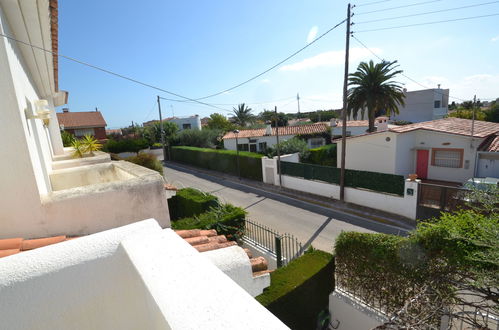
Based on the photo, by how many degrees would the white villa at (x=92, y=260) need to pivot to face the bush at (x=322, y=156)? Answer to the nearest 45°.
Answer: approximately 45° to its left

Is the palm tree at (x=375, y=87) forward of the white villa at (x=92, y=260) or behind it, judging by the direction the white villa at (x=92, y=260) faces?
forward

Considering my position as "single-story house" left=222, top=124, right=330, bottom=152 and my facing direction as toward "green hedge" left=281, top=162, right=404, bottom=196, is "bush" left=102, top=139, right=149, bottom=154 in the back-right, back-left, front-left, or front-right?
back-right

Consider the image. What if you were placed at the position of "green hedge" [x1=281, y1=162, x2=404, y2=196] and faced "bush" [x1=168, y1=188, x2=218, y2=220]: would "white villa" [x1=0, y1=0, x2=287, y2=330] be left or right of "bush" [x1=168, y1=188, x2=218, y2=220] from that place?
left

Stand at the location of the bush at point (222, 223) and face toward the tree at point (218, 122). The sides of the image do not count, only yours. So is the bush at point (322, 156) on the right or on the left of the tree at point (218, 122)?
right

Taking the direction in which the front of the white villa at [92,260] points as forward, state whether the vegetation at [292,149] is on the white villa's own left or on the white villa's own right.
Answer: on the white villa's own left

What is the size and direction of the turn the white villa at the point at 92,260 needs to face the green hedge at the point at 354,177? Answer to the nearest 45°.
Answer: approximately 45° to its left

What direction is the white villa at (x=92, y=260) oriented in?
to the viewer's right
